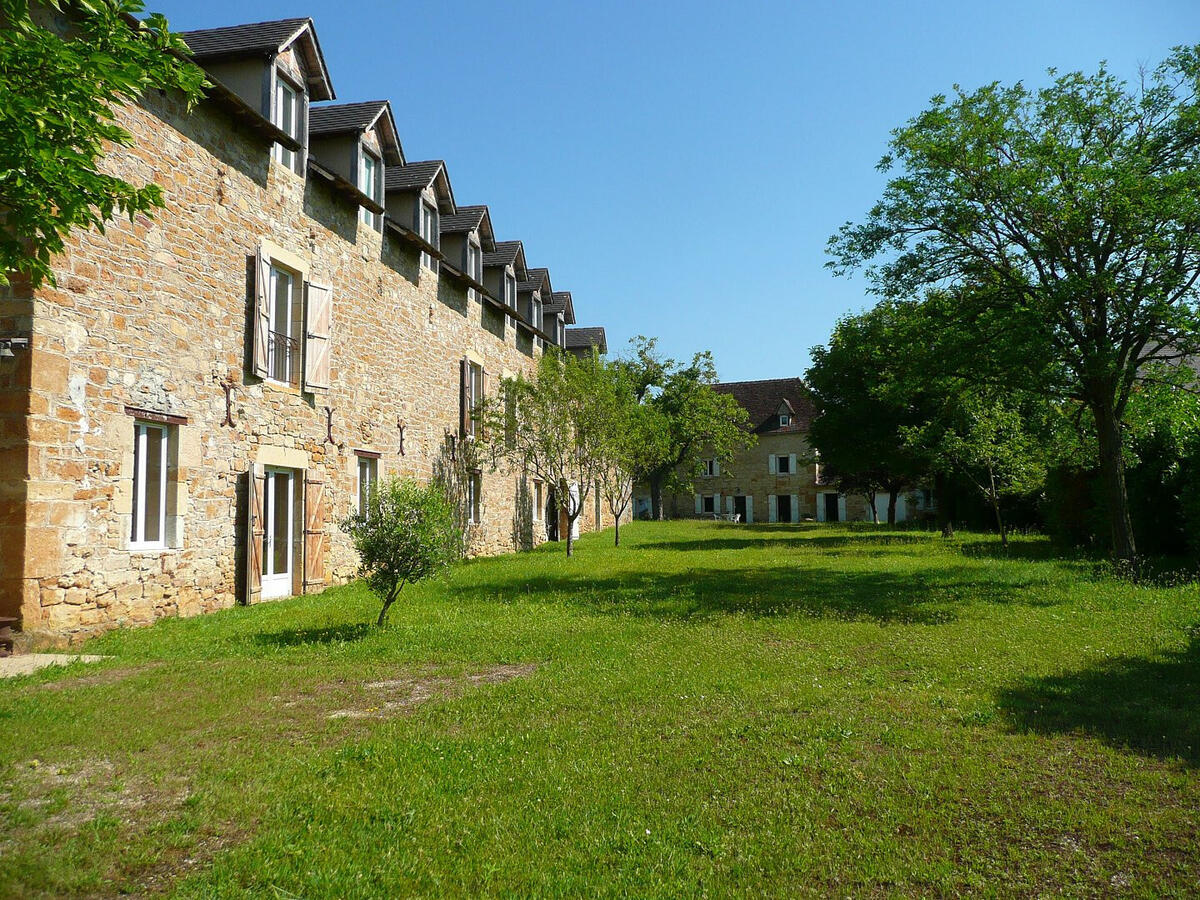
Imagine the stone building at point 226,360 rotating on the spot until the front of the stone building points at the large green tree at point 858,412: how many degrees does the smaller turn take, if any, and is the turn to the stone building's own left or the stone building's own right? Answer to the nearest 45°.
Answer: approximately 90° to the stone building's own left

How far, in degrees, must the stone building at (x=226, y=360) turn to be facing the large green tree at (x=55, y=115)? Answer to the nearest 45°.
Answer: approximately 45° to its right

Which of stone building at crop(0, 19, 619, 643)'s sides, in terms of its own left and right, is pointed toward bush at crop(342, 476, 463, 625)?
front

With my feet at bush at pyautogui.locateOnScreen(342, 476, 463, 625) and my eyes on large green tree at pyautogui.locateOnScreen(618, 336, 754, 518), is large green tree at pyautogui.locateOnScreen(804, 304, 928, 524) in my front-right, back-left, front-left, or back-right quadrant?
front-right

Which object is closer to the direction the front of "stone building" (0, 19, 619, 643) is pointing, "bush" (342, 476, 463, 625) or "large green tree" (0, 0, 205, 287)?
the bush

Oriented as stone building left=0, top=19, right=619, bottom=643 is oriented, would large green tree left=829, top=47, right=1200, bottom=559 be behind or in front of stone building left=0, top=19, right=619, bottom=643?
in front

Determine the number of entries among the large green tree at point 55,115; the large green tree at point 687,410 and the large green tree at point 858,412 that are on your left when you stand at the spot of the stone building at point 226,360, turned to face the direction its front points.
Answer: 2

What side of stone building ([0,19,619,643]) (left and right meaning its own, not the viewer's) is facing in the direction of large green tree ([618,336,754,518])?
left

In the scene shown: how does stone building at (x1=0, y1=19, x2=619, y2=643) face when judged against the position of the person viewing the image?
facing the viewer and to the right of the viewer
